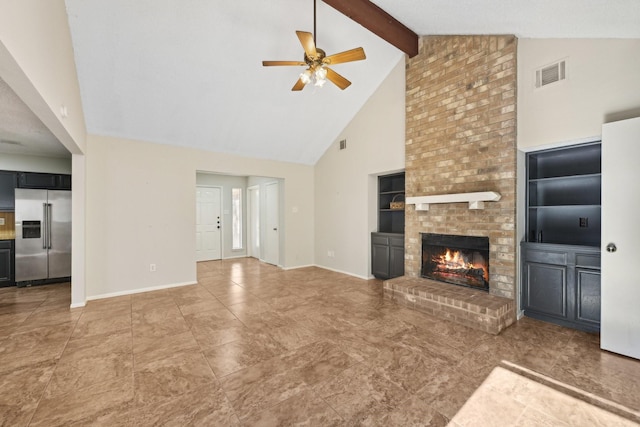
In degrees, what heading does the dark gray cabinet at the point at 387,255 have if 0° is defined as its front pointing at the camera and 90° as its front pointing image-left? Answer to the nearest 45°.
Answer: approximately 45°

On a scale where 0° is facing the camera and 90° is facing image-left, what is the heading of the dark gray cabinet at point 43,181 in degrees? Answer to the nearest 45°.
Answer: approximately 0°

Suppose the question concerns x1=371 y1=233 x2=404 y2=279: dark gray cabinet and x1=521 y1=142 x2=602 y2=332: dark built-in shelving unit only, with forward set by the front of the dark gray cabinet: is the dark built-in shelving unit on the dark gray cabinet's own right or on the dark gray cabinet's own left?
on the dark gray cabinet's own left

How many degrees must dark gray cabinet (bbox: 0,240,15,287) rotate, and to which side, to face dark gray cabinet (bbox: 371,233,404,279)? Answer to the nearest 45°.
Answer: approximately 45° to its left

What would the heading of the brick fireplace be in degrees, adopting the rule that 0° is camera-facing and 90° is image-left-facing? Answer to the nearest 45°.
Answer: approximately 45°

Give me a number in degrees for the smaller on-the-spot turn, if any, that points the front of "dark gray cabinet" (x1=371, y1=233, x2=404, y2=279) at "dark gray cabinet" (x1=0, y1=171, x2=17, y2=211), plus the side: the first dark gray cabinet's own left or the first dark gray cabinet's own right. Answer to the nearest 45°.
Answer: approximately 45° to the first dark gray cabinet's own right

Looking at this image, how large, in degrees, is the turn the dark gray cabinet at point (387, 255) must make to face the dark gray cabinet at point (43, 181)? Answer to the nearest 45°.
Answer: approximately 45° to its right

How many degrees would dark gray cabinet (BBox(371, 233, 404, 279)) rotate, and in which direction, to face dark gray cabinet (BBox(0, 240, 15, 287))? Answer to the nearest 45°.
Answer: approximately 45° to its right

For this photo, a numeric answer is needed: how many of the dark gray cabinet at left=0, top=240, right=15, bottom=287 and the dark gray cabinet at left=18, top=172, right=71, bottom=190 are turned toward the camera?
2

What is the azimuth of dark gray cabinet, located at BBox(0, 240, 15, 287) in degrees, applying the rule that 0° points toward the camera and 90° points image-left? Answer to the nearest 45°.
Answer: approximately 0°

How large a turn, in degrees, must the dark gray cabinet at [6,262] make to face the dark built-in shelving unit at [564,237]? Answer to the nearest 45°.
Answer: approximately 45° to its left
